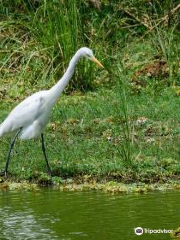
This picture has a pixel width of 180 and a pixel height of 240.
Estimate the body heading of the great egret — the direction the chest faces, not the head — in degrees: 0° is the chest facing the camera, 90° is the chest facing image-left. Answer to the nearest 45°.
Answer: approximately 270°
